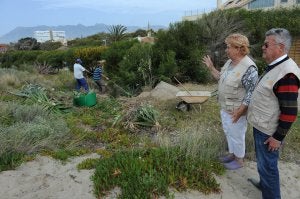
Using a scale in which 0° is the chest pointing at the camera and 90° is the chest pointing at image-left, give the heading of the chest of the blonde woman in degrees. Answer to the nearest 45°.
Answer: approximately 45°

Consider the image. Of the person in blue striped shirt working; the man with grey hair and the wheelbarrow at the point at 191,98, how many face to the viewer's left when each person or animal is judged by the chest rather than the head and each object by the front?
2

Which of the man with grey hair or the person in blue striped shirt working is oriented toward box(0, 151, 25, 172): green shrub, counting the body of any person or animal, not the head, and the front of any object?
the man with grey hair

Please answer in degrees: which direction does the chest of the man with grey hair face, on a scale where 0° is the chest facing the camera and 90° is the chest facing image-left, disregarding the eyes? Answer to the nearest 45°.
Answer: approximately 90°

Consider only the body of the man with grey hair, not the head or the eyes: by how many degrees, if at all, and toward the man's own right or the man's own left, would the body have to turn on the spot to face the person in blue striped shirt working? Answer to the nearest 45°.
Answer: approximately 45° to the man's own right

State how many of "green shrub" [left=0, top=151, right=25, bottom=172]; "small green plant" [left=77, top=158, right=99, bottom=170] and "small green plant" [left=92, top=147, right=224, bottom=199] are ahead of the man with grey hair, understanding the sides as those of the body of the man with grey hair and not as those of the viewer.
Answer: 3

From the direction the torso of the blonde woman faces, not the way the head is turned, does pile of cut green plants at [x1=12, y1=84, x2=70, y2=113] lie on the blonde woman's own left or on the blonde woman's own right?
on the blonde woman's own right

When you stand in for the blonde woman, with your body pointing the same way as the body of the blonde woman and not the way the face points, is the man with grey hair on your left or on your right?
on your left
